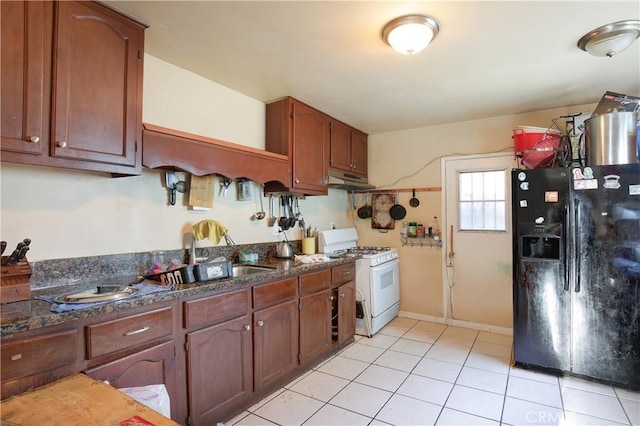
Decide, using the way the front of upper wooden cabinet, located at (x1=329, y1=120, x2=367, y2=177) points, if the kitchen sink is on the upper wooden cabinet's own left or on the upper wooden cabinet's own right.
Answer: on the upper wooden cabinet's own right

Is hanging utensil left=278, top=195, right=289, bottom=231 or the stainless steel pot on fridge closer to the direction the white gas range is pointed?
the stainless steel pot on fridge

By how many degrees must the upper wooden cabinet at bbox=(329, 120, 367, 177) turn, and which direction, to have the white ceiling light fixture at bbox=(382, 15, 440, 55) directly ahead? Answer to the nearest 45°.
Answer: approximately 45° to its right

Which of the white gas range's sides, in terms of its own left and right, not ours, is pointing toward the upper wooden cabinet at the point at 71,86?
right

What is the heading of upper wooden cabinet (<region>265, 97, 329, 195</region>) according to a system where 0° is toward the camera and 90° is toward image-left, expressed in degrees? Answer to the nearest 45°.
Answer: approximately 315°

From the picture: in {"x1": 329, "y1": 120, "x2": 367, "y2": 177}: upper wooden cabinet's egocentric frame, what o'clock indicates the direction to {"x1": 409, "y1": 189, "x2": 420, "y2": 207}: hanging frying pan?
The hanging frying pan is roughly at 10 o'clock from the upper wooden cabinet.
